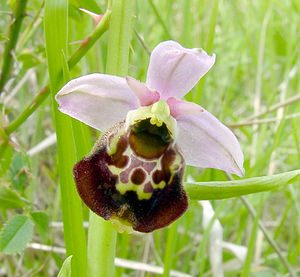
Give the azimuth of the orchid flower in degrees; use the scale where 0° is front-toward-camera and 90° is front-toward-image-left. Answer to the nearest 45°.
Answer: approximately 0°
